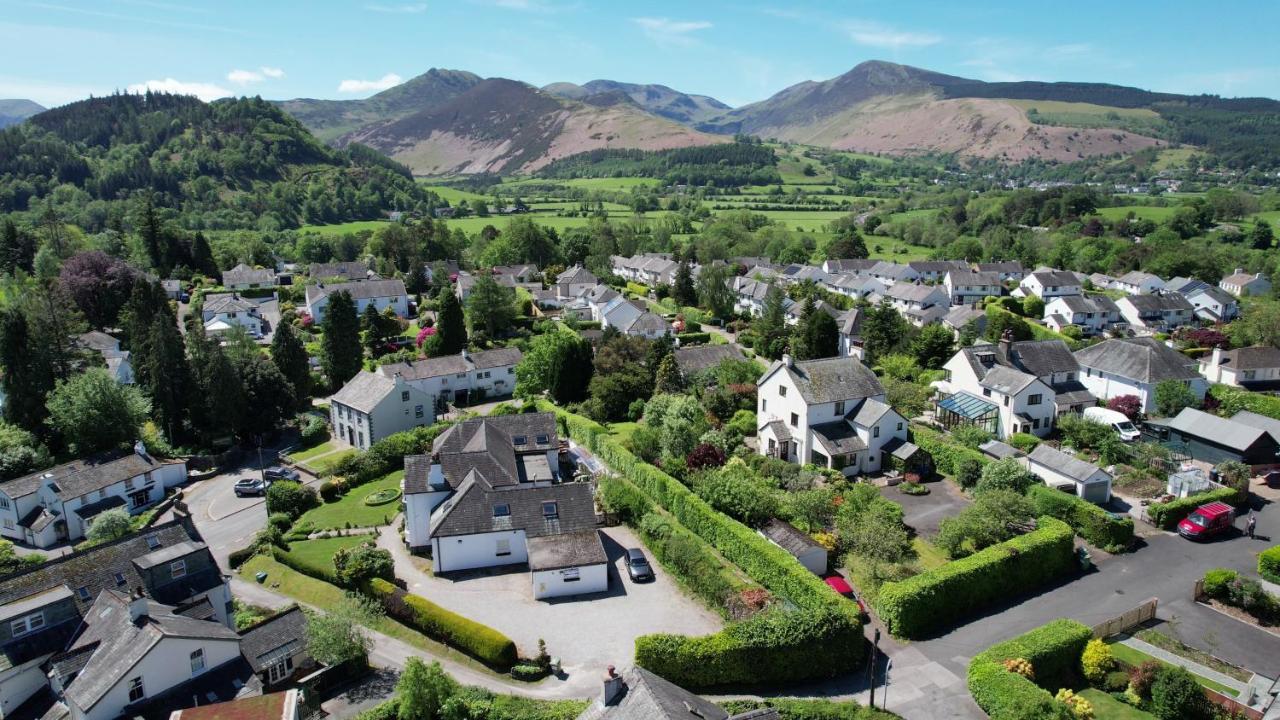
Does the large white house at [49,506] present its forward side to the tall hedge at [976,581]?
yes

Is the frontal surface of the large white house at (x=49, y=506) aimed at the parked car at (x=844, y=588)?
yes

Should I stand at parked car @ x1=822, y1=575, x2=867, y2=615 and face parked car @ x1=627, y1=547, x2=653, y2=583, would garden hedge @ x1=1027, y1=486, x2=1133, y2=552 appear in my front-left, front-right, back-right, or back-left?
back-right

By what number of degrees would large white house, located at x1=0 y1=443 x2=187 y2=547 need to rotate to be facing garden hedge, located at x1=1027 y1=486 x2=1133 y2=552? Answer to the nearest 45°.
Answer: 0° — it already faces it

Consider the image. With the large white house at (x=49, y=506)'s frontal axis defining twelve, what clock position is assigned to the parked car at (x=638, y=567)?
The parked car is roughly at 12 o'clock from the large white house.

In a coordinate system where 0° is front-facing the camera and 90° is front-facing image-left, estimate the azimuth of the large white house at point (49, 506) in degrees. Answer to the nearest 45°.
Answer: approximately 315°
